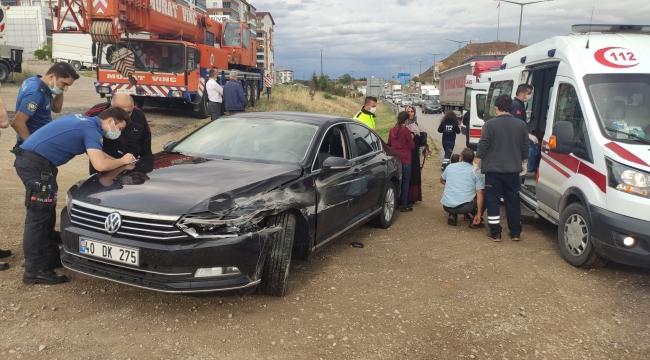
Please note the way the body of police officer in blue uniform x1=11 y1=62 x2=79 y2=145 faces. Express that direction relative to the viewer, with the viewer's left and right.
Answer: facing to the right of the viewer

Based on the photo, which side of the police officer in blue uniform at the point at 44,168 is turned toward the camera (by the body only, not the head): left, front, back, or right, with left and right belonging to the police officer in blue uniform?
right

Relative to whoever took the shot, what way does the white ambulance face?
facing the viewer and to the right of the viewer

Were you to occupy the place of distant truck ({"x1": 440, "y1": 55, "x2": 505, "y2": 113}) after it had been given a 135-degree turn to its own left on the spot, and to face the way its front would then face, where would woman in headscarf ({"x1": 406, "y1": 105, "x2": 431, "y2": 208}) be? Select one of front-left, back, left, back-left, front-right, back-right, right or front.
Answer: back

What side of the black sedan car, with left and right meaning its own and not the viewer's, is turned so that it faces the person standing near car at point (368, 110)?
back

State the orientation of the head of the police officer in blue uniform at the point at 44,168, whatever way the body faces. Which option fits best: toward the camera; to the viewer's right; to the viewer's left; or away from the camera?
to the viewer's right

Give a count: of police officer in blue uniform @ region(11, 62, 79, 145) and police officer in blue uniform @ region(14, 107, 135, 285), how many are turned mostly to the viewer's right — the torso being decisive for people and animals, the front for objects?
2

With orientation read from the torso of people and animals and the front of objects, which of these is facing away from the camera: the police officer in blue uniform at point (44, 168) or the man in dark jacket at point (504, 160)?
the man in dark jacket

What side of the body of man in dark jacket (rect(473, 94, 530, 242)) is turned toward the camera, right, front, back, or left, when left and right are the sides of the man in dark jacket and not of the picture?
back

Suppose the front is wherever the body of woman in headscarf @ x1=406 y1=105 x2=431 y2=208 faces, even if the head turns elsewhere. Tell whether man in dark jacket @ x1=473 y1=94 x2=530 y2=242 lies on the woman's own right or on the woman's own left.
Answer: on the woman's own left
